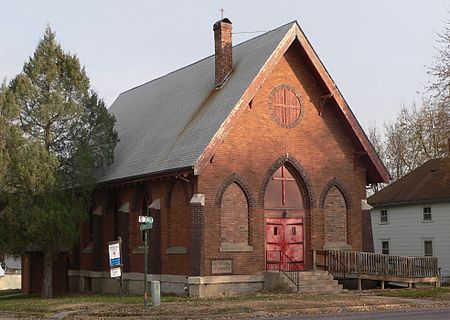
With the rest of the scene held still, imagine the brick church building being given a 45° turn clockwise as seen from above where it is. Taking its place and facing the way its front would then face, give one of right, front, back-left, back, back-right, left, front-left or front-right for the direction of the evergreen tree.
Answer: right

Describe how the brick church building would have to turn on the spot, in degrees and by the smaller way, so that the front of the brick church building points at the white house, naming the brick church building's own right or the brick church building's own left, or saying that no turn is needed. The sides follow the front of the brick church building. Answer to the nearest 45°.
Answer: approximately 90° to the brick church building's own left

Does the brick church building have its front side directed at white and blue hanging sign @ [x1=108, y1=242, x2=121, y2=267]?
no

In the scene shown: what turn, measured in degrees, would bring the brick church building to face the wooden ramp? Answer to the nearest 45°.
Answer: approximately 45° to its left

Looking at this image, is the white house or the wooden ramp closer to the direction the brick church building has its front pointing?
the wooden ramp

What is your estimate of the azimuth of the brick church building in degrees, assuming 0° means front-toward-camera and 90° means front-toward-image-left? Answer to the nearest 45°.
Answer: approximately 315°
